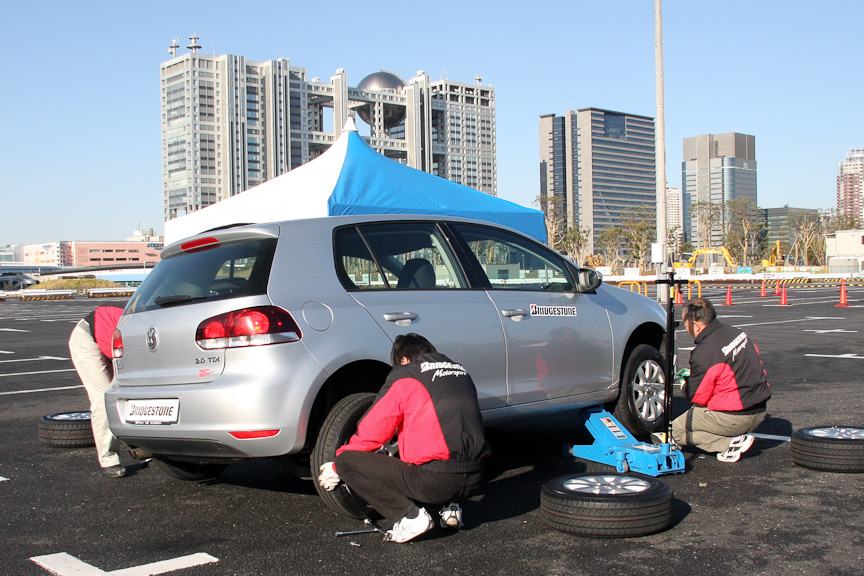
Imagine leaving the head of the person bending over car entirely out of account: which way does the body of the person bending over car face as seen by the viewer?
to the viewer's right

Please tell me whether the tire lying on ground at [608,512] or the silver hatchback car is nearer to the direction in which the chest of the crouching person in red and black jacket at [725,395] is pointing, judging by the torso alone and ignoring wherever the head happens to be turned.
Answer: the silver hatchback car

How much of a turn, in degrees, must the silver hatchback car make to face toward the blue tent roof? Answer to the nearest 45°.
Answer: approximately 45° to its left

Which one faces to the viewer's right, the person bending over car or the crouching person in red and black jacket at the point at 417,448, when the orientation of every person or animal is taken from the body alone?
the person bending over car

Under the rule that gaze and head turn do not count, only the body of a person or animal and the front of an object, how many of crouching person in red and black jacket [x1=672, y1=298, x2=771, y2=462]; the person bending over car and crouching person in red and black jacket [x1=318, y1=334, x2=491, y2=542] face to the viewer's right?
1

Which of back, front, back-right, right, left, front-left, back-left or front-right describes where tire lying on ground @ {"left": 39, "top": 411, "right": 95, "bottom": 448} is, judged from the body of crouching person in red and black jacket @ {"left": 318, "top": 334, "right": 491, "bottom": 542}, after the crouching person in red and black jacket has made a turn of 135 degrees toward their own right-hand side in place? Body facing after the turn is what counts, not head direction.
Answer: back-left

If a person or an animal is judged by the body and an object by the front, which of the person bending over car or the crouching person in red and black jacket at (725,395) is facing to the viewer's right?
the person bending over car

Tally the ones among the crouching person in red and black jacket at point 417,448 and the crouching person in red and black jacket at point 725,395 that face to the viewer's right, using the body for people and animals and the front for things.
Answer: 0

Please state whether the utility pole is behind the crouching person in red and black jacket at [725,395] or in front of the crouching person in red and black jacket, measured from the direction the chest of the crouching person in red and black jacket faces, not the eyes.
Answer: in front

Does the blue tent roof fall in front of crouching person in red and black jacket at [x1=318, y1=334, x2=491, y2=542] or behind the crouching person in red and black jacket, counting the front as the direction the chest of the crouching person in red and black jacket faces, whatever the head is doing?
in front

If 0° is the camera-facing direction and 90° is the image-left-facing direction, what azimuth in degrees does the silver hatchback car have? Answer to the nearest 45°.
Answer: approximately 225°

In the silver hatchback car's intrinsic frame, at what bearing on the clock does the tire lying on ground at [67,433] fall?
The tire lying on ground is roughly at 9 o'clock from the silver hatchback car.

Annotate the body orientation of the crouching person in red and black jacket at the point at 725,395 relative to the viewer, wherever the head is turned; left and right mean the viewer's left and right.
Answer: facing away from the viewer and to the left of the viewer

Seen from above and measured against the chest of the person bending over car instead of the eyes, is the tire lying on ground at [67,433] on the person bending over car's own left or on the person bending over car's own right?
on the person bending over car's own left

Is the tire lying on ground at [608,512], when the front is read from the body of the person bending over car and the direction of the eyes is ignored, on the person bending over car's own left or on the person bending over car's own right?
on the person bending over car's own right

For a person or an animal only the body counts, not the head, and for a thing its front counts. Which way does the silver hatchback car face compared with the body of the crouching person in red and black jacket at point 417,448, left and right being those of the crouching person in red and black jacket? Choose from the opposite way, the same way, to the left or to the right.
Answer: to the right

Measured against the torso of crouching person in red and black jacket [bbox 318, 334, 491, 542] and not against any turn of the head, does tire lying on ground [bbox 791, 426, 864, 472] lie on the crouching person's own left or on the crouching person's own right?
on the crouching person's own right

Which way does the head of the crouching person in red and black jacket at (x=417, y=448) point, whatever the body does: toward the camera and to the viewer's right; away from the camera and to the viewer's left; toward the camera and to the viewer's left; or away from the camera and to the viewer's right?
away from the camera and to the viewer's left
